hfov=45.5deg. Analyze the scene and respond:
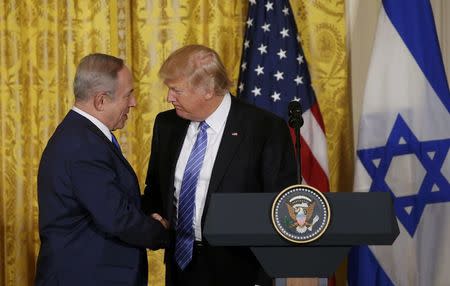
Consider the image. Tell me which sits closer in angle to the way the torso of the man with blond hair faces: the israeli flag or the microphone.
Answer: the microphone

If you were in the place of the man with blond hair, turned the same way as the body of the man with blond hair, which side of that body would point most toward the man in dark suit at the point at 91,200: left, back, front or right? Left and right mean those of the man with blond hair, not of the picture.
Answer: front

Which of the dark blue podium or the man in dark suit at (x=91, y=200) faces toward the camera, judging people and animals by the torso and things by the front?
the dark blue podium

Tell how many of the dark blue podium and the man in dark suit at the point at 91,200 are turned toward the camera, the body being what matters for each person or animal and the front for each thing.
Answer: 1

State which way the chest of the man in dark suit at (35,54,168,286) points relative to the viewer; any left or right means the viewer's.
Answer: facing to the right of the viewer

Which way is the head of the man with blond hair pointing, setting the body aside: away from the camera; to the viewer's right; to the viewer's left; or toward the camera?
to the viewer's left

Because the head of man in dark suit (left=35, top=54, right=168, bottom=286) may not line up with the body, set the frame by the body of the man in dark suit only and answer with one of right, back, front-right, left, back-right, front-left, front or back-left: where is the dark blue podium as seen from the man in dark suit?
front-right

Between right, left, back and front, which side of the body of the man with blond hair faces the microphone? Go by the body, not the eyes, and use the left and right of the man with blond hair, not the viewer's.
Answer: left

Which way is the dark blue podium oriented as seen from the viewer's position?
toward the camera

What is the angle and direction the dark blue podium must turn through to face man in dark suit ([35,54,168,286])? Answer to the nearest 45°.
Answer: approximately 135° to its right

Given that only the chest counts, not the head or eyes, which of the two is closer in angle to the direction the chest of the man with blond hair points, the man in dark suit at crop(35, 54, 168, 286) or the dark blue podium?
the man in dark suit

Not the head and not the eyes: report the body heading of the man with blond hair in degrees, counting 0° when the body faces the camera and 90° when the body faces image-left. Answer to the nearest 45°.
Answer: approximately 45°
